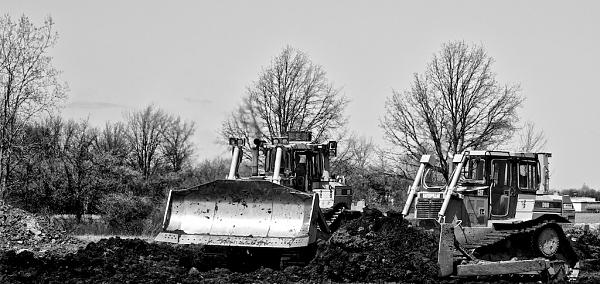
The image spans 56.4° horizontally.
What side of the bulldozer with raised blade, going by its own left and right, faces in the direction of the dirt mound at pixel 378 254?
left

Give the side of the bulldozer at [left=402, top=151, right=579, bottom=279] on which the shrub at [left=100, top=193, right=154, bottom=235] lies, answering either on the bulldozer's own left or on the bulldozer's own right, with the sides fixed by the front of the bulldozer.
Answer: on the bulldozer's own right

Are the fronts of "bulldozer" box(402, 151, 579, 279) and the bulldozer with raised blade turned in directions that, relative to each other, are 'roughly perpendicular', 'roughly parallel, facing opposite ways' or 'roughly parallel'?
roughly parallel

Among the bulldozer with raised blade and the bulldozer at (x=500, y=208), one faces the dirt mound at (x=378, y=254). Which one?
the bulldozer

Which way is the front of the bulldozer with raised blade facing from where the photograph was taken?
facing the viewer and to the left of the viewer

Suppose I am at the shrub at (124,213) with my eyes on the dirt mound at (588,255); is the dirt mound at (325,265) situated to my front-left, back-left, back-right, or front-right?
front-right

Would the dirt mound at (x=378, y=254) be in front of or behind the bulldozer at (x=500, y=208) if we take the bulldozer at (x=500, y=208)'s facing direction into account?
in front

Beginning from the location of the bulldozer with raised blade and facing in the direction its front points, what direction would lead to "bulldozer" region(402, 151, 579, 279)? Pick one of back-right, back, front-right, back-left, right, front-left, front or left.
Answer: back-left

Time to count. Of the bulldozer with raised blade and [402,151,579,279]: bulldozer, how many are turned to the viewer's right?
0

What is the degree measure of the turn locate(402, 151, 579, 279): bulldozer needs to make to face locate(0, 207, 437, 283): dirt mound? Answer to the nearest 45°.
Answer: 0° — it already faces it

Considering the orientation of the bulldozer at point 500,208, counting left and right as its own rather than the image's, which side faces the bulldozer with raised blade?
front
